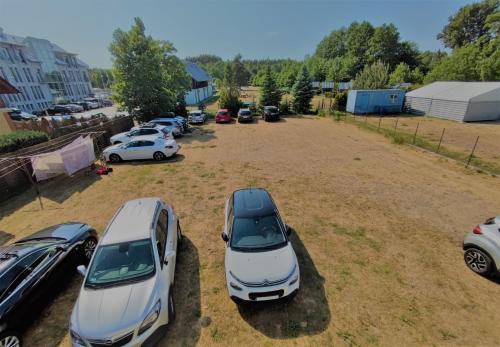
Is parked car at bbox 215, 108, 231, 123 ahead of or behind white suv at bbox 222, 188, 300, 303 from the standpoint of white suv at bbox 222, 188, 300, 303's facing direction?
behind

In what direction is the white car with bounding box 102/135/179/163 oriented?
to the viewer's left

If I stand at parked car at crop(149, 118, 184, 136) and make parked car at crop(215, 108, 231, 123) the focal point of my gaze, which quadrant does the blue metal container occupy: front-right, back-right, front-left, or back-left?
front-right

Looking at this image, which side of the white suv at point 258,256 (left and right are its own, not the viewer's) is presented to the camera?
front

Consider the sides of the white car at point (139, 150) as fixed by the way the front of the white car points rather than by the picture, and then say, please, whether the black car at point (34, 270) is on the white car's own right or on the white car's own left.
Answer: on the white car's own left

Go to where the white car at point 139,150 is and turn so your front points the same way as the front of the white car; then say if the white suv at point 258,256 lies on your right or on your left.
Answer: on your left

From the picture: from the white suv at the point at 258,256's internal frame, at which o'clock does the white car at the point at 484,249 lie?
The white car is roughly at 9 o'clock from the white suv.

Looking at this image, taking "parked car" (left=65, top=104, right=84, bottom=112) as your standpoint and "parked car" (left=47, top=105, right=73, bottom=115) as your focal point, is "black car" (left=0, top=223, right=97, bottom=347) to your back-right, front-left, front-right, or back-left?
front-left

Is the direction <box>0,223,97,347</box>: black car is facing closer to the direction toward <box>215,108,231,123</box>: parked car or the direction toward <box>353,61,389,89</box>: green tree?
the parked car

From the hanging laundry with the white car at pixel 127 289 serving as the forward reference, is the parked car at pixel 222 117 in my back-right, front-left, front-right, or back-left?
back-left
